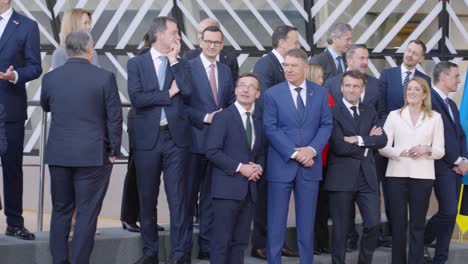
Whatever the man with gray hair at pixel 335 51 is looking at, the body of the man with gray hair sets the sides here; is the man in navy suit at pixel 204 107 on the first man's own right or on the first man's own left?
on the first man's own right

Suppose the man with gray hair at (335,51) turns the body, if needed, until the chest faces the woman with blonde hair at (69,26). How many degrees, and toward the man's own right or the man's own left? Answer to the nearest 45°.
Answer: approximately 90° to the man's own right

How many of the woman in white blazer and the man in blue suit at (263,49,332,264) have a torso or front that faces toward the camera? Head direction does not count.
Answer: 2

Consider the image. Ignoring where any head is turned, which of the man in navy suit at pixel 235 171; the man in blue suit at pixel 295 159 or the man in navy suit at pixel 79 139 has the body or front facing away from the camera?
the man in navy suit at pixel 79 139

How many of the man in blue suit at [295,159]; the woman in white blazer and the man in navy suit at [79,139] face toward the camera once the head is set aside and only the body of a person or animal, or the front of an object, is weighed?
2

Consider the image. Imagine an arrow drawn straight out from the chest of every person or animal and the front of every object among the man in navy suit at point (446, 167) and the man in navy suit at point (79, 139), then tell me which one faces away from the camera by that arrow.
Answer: the man in navy suit at point (79, 139)

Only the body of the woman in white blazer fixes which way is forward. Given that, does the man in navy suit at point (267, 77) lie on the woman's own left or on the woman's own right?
on the woman's own right

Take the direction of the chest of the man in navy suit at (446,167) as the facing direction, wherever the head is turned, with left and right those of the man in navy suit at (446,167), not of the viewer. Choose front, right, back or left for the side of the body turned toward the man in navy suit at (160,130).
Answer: right

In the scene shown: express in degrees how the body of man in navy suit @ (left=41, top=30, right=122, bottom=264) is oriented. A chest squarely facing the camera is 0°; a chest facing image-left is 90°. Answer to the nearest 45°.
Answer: approximately 180°

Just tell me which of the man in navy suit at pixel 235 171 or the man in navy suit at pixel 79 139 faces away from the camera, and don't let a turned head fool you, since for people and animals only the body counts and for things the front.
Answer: the man in navy suit at pixel 79 139

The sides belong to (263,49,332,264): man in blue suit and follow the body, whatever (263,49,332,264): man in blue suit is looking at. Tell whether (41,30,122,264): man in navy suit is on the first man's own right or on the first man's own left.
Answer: on the first man's own right
